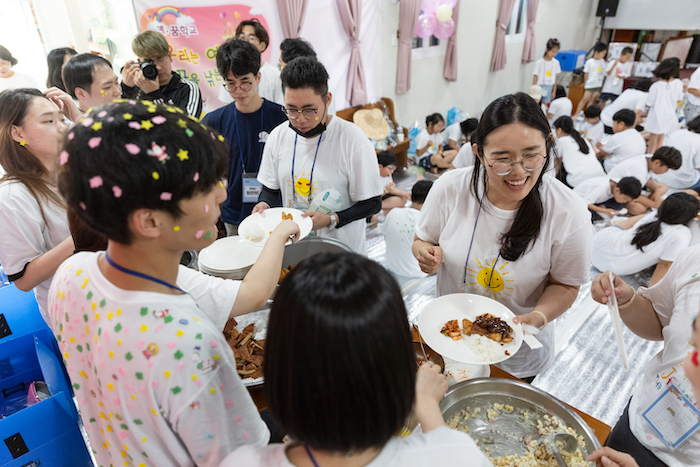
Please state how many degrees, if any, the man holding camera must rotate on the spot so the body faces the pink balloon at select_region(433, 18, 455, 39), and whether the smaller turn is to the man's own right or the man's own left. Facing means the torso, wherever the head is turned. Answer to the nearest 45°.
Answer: approximately 180°

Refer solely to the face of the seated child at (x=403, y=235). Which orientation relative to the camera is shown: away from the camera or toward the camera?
away from the camera

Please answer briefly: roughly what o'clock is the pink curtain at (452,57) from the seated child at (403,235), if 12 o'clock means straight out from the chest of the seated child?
The pink curtain is roughly at 11 o'clock from the seated child.

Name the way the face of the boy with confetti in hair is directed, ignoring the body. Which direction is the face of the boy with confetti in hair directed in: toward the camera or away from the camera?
away from the camera

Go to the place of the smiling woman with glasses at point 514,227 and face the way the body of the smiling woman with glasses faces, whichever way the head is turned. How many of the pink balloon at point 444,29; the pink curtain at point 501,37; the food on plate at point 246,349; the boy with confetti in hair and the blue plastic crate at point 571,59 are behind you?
3

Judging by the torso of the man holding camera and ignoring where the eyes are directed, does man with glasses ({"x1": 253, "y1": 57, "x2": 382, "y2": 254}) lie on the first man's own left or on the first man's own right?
on the first man's own left

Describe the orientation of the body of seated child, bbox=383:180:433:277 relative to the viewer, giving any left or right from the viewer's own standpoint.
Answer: facing away from the viewer and to the right of the viewer

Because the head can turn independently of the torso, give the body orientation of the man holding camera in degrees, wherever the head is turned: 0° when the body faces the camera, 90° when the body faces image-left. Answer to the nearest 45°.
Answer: approximately 45°
